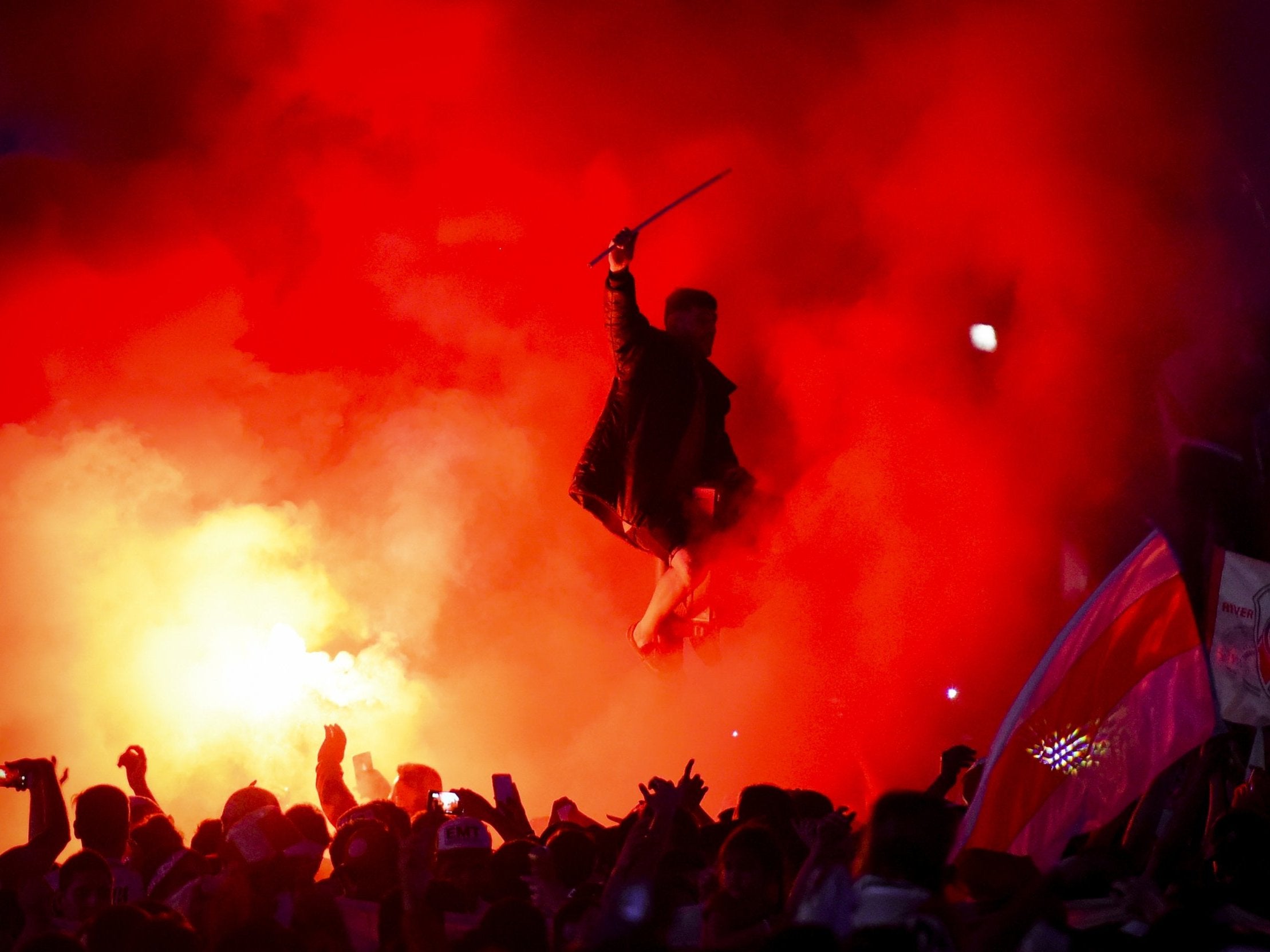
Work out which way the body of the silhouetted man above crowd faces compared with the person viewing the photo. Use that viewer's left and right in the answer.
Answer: facing the viewer and to the right of the viewer
